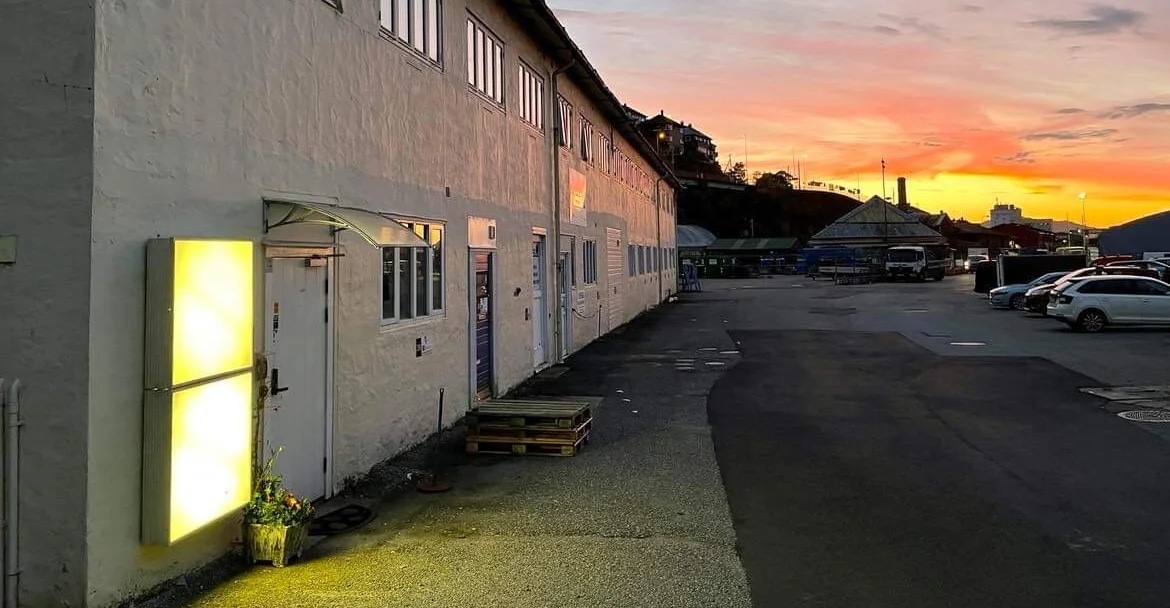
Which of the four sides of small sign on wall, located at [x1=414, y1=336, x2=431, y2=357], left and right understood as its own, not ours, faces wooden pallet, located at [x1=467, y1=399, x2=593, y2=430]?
front

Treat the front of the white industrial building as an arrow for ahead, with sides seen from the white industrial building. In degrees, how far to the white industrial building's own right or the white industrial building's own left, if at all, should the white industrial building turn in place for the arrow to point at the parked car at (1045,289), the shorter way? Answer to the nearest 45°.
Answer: approximately 90° to the white industrial building's own left

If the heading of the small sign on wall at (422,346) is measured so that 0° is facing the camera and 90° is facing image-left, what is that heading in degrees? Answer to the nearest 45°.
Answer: approximately 315°

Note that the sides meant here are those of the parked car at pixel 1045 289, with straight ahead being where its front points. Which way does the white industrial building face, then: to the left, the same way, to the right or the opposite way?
the opposite way

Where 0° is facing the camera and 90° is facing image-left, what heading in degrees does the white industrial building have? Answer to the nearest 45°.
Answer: approximately 315°

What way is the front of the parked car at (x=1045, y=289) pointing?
to the viewer's left

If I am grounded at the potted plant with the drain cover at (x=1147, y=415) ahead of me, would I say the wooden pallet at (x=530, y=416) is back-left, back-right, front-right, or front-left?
front-left

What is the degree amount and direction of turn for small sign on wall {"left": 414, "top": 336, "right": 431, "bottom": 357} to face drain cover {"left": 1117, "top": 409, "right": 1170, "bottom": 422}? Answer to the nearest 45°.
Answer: approximately 45° to its left

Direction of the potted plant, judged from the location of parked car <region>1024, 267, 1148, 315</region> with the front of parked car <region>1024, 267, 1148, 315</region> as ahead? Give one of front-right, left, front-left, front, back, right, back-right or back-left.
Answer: left

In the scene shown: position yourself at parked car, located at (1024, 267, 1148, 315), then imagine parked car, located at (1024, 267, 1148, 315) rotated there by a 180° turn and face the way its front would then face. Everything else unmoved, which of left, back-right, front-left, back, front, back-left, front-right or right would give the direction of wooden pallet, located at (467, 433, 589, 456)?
right

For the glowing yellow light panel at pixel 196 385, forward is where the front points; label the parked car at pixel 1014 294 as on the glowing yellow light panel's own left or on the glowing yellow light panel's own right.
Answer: on the glowing yellow light panel's own left
